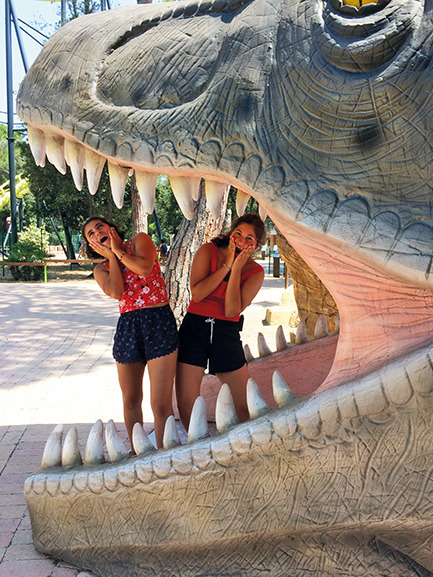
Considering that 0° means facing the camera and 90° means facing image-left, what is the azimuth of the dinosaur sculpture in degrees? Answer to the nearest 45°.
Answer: approximately 90°

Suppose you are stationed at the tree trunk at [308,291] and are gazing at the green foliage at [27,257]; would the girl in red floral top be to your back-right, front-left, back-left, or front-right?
back-left

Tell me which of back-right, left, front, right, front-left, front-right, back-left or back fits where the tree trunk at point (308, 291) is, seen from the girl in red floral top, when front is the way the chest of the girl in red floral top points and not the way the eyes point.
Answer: back-left

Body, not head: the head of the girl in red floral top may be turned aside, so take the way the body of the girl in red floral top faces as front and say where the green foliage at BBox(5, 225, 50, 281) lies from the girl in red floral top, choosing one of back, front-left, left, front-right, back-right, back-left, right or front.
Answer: back

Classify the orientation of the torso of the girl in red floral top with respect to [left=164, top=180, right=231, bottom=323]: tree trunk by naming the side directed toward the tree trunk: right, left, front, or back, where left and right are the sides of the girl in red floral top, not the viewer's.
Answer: back

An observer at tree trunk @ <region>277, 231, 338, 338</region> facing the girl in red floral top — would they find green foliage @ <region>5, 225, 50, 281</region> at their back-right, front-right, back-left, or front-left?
back-right

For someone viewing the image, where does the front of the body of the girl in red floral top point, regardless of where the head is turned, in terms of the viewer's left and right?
facing the viewer

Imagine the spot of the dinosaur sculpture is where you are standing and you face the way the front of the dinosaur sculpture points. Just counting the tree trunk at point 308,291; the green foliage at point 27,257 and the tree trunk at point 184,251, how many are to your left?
0

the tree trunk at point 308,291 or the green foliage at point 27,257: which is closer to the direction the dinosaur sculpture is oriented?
the green foliage

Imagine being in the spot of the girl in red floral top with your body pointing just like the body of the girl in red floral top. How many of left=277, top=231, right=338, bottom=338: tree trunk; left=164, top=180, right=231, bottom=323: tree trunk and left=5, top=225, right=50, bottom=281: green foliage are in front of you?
0

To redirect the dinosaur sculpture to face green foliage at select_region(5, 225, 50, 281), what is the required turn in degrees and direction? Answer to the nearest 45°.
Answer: approximately 90° to its right
